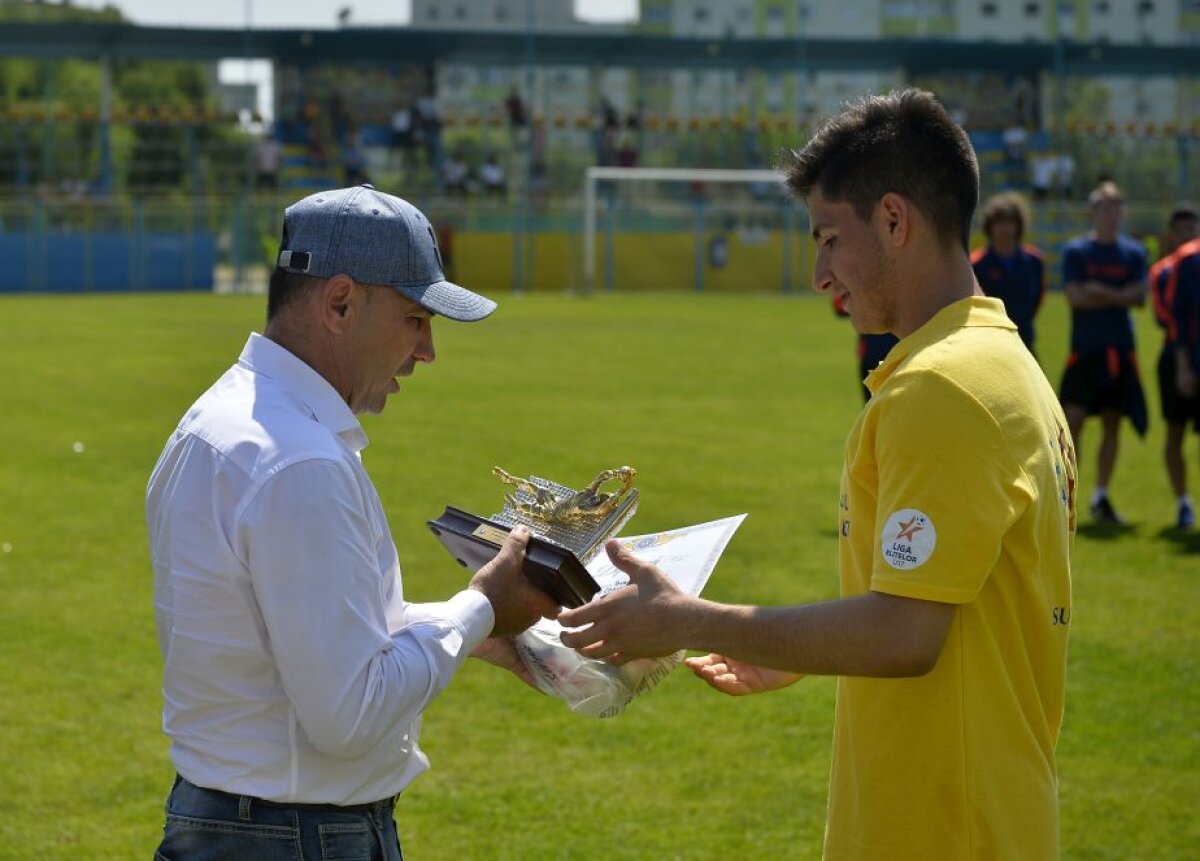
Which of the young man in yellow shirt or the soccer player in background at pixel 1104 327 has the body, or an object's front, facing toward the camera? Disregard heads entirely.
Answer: the soccer player in background

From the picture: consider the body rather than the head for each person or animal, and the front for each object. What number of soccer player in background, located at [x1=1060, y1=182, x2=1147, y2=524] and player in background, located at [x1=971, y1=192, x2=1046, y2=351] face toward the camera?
2

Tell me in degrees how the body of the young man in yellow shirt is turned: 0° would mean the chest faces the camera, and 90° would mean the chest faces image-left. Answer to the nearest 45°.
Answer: approximately 90°

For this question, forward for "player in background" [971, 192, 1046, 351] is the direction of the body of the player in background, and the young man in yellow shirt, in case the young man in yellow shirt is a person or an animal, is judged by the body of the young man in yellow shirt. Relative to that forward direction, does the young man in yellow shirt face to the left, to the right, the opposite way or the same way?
to the right

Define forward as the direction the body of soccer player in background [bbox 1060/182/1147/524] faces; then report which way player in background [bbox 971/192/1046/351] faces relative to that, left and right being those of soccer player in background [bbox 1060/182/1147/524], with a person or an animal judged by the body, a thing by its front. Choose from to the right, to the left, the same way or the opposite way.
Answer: the same way

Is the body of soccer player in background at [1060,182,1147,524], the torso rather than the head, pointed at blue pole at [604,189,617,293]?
no

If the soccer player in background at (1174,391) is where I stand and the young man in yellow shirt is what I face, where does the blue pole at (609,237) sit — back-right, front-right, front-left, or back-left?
back-right

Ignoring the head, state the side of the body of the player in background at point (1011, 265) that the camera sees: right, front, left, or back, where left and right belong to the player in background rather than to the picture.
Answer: front

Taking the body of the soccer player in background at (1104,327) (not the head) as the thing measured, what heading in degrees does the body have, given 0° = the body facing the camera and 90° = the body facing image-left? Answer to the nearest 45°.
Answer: approximately 0°

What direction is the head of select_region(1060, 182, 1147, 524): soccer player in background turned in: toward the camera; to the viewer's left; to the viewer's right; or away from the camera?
toward the camera

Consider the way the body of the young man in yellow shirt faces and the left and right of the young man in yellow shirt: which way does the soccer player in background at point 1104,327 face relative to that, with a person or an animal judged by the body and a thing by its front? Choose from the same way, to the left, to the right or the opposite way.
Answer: to the left

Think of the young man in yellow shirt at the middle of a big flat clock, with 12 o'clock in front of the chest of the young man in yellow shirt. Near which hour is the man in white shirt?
The man in white shirt is roughly at 12 o'clock from the young man in yellow shirt.

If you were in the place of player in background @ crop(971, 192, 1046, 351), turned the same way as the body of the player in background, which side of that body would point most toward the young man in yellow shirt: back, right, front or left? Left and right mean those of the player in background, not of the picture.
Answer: front

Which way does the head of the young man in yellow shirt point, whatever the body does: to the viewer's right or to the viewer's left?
to the viewer's left

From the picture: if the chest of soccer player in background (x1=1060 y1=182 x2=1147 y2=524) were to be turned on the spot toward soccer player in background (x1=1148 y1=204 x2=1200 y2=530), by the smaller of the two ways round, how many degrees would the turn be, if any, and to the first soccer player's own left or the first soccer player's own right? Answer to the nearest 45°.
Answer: approximately 45° to the first soccer player's own left

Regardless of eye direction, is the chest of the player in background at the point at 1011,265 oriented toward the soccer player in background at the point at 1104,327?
no
